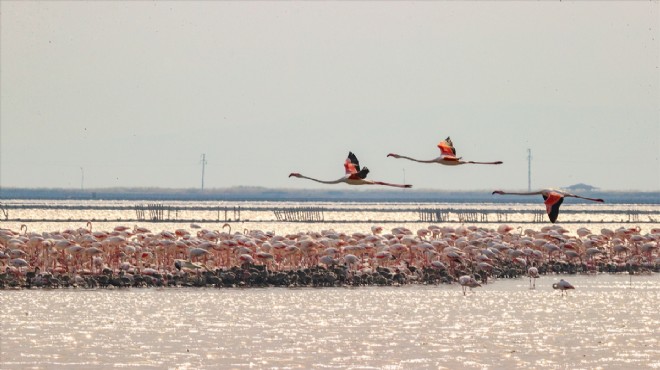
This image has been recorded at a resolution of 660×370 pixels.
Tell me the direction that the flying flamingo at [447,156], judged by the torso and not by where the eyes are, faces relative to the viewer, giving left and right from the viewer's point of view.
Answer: facing to the left of the viewer

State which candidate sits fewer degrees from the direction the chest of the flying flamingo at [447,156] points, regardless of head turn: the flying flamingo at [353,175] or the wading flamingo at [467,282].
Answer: the flying flamingo

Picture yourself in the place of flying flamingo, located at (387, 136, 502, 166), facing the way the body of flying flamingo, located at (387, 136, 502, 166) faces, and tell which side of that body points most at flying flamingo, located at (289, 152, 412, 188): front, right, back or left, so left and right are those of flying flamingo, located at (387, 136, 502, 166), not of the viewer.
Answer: front

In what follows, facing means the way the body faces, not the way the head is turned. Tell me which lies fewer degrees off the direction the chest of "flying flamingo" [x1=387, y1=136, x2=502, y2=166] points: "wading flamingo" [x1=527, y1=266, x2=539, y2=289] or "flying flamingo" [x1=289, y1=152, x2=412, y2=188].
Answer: the flying flamingo

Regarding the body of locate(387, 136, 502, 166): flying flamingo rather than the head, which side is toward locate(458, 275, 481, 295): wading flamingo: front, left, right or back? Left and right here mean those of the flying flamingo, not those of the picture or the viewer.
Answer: right

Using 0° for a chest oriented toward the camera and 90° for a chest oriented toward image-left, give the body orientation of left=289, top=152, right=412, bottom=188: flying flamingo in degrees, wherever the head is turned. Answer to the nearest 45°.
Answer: approximately 90°

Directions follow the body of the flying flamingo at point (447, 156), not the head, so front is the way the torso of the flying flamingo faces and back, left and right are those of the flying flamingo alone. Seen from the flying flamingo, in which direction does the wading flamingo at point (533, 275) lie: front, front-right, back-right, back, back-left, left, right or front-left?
right

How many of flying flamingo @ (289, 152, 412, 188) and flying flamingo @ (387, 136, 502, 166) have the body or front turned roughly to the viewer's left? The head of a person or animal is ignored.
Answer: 2
